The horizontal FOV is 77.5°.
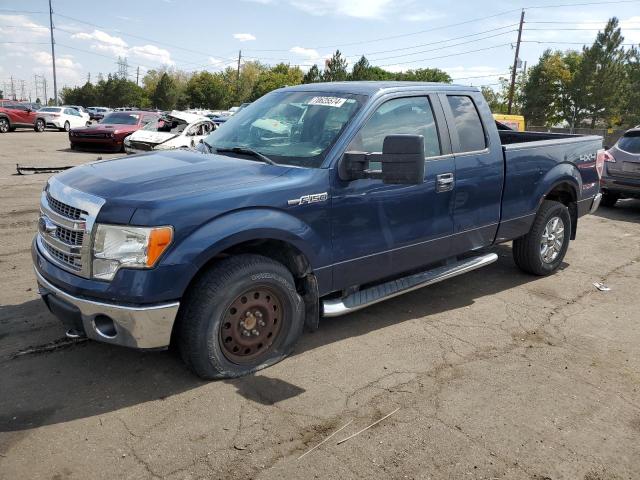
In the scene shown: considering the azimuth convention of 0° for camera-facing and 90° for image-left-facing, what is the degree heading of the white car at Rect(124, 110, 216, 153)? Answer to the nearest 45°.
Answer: approximately 45°

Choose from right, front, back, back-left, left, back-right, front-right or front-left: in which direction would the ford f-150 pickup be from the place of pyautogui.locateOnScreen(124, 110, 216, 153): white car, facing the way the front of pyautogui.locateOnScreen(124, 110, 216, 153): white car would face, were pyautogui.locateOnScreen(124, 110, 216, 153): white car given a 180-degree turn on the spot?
back-right

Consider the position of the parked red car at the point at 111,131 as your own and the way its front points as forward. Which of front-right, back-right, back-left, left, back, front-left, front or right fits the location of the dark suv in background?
left

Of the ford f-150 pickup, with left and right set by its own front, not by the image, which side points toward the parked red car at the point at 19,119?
right

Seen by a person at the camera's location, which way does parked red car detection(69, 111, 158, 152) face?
facing the viewer and to the left of the viewer

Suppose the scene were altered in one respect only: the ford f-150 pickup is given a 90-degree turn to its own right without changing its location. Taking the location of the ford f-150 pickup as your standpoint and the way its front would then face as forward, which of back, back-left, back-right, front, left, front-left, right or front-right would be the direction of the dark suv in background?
right
